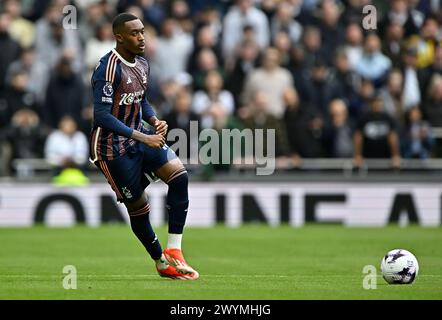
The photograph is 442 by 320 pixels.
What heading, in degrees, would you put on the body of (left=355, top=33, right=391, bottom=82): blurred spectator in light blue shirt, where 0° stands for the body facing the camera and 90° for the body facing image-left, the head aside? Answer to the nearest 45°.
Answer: approximately 0°

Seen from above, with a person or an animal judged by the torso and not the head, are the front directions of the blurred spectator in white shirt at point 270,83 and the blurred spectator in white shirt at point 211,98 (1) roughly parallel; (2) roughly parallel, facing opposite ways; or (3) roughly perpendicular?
roughly parallel

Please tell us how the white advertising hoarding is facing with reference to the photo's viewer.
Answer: facing the viewer

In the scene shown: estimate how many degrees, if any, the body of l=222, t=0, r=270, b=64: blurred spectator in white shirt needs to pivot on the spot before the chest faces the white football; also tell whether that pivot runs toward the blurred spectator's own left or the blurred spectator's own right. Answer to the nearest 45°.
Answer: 0° — they already face it

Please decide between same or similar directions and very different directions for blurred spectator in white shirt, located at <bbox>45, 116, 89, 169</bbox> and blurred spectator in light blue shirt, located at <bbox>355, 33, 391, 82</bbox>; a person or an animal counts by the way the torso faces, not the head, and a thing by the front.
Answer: same or similar directions

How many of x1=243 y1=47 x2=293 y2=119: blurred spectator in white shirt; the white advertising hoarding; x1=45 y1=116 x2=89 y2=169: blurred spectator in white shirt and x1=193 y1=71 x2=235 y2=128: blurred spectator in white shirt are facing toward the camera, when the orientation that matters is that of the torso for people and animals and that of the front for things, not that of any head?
4

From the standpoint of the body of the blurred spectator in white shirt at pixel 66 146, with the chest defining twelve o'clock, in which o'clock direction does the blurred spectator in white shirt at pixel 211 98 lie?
the blurred spectator in white shirt at pixel 211 98 is roughly at 9 o'clock from the blurred spectator in white shirt at pixel 66 146.

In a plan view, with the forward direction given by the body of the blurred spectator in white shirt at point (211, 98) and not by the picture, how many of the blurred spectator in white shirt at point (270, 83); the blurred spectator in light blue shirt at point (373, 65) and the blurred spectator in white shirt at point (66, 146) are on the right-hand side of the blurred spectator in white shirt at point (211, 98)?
1

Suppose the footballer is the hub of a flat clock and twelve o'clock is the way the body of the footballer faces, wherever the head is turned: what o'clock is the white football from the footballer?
The white football is roughly at 11 o'clock from the footballer.

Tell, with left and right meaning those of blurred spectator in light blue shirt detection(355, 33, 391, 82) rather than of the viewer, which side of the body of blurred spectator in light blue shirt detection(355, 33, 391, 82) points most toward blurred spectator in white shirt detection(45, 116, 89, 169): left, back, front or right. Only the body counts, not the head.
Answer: right

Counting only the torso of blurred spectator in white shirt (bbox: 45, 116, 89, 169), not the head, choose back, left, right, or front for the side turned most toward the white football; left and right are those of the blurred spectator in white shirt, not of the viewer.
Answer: front
